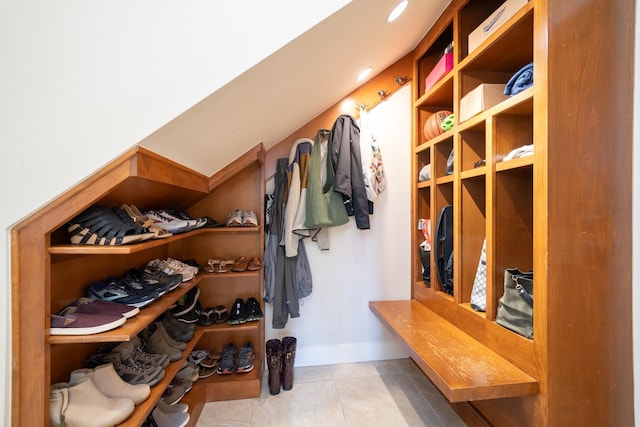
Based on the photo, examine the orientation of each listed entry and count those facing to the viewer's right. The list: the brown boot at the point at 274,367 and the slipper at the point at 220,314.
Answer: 0

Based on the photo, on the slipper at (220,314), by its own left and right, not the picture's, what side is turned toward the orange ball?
left
